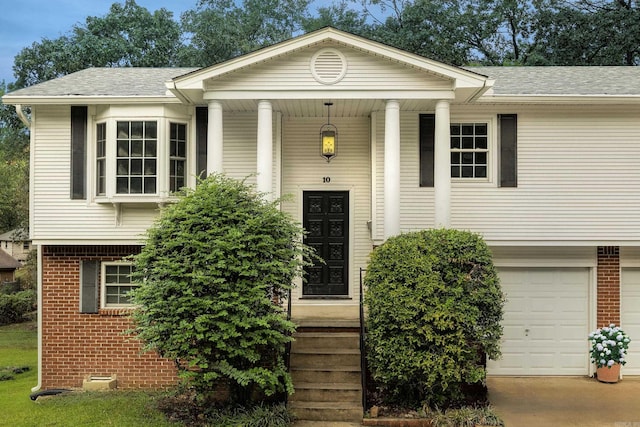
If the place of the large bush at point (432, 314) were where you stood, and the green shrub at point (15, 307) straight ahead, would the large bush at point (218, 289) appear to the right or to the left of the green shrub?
left

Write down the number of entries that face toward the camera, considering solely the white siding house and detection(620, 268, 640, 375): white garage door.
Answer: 2

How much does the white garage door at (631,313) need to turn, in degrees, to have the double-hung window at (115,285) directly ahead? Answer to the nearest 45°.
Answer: approximately 45° to its right

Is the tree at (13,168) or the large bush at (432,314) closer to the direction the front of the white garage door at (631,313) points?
the large bush

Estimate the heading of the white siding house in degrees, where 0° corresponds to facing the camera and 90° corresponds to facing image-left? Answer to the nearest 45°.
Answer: approximately 0°

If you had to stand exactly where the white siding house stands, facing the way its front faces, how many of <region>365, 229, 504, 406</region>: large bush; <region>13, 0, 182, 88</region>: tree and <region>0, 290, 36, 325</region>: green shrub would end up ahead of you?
1

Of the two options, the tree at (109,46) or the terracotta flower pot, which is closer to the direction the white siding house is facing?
the terracotta flower pot

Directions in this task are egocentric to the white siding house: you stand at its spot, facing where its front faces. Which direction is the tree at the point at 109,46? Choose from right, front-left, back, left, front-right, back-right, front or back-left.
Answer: back-right

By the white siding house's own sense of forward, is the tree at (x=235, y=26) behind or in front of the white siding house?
behind

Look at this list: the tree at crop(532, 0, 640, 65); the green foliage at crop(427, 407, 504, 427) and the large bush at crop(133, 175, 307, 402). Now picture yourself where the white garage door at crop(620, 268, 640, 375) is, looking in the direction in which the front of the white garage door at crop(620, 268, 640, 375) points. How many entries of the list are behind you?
1

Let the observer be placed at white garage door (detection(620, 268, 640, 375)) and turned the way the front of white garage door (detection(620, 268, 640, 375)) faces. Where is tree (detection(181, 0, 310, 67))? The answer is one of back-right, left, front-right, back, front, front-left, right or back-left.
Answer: back-right

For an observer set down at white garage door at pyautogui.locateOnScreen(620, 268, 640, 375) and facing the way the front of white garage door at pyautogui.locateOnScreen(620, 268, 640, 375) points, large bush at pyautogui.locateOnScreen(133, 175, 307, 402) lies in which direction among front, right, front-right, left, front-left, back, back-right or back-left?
front-right

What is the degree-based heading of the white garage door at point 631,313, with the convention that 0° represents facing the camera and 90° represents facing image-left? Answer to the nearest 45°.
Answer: approximately 0°
